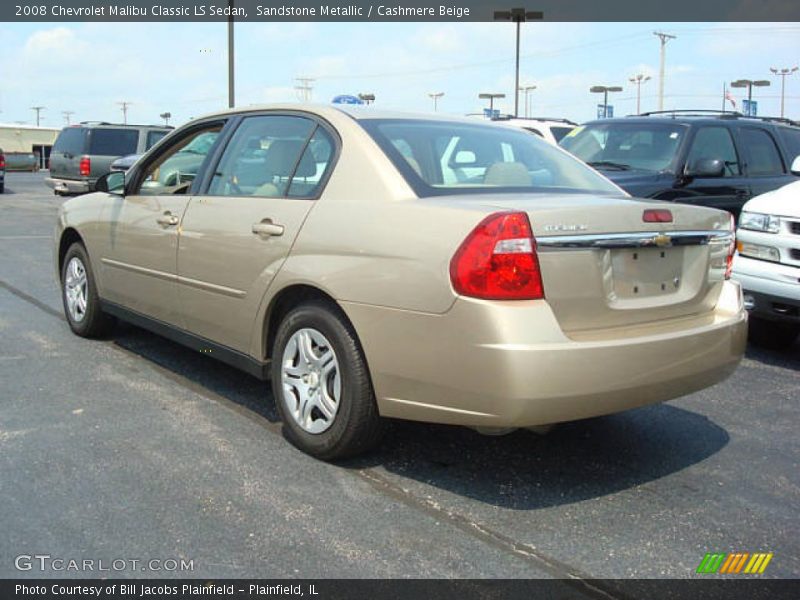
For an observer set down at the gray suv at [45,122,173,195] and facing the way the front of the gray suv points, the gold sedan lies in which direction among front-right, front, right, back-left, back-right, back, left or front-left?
back-right

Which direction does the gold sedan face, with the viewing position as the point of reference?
facing away from the viewer and to the left of the viewer

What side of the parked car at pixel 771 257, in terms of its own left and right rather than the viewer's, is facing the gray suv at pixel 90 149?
right

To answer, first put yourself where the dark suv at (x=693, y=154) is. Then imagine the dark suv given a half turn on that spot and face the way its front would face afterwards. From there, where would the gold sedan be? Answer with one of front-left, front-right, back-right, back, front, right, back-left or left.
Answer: back-right

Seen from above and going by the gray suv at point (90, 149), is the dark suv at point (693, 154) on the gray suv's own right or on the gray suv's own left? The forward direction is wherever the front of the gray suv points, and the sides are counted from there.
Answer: on the gray suv's own right

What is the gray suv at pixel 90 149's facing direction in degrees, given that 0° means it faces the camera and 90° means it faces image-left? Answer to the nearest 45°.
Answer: approximately 225°

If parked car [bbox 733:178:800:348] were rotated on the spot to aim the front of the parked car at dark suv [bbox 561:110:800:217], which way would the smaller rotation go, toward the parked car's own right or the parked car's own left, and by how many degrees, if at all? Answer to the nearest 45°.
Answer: approximately 135° to the parked car's own right

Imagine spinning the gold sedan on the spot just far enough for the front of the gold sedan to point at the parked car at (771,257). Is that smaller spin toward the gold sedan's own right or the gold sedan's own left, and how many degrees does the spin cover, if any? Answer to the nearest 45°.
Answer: approximately 90° to the gold sedan's own right

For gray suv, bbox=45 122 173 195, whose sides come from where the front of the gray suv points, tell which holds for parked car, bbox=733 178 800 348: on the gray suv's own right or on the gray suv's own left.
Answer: on the gray suv's own right

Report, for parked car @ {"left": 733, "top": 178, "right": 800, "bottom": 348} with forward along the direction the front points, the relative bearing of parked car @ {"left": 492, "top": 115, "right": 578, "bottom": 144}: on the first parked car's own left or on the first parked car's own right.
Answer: on the first parked car's own right

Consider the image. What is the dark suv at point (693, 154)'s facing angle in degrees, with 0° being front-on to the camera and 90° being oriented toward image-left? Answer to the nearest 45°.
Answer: approximately 45°
